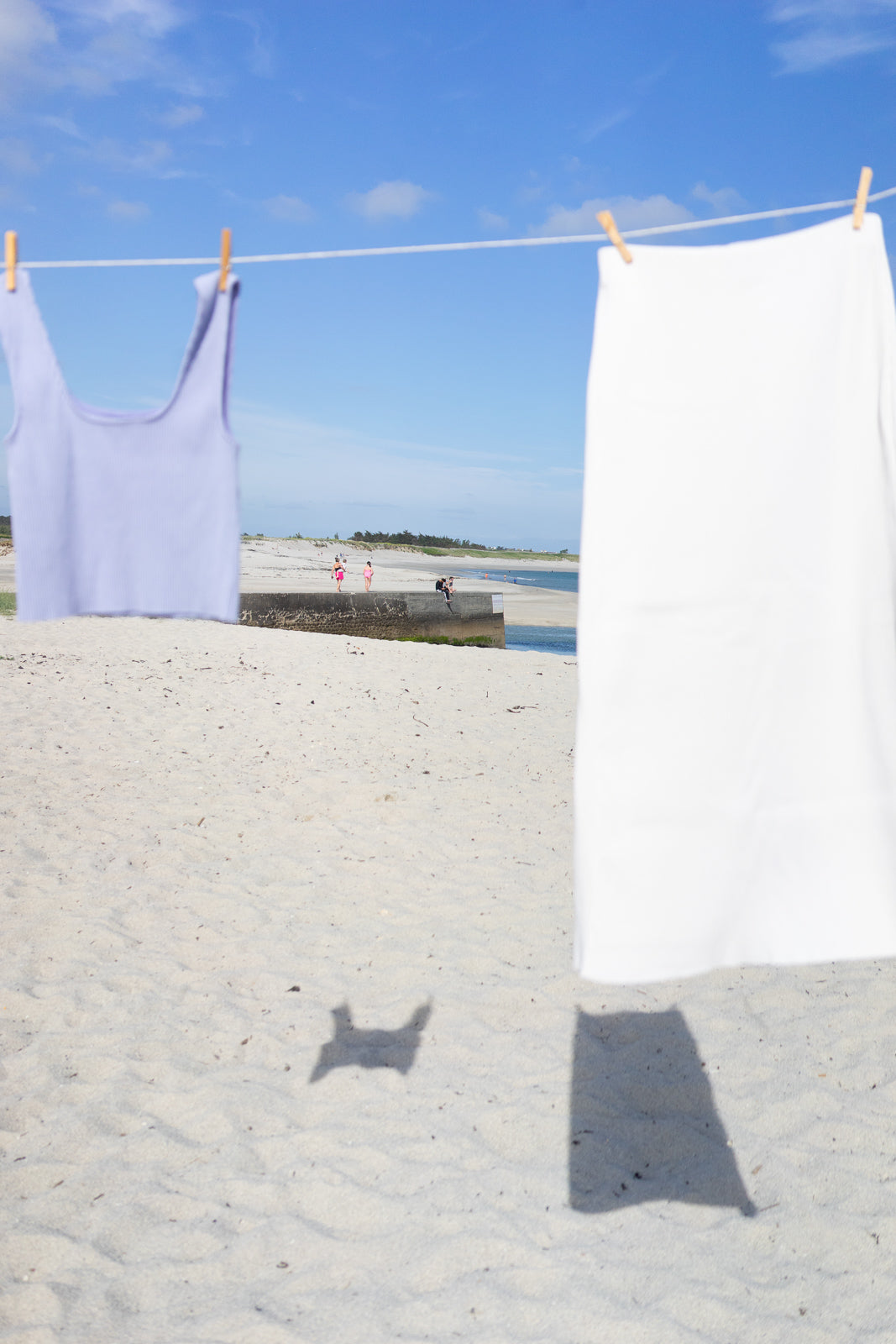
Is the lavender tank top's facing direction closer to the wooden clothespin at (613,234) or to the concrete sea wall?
the wooden clothespin

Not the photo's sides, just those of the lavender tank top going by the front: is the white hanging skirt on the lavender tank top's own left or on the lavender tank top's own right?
on the lavender tank top's own left

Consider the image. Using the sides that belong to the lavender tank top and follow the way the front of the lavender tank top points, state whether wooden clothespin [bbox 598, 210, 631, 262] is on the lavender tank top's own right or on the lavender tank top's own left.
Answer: on the lavender tank top's own left

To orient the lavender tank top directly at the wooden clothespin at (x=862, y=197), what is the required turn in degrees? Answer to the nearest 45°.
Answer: approximately 45° to its left

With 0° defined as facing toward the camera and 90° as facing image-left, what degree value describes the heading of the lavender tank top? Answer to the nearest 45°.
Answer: approximately 0°

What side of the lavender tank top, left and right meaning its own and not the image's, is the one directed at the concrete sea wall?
back
